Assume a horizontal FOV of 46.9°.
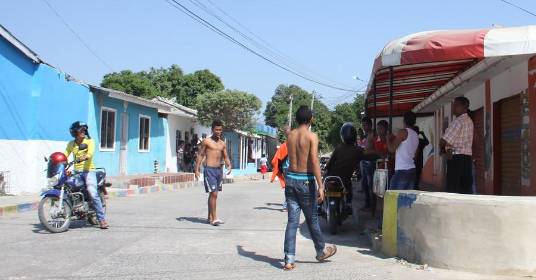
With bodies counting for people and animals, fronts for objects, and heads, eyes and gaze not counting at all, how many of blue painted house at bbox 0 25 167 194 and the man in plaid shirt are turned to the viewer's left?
1

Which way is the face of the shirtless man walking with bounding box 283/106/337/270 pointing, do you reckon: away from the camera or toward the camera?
away from the camera

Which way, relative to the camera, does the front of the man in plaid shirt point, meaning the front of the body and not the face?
to the viewer's left

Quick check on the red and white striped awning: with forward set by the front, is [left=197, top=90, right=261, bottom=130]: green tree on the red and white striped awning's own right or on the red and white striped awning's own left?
on the red and white striped awning's own right

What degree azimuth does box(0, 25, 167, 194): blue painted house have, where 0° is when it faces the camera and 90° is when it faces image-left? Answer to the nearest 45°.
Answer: approximately 315°

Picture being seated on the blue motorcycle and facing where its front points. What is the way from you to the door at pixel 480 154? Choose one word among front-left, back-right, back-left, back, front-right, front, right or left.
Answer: back-left

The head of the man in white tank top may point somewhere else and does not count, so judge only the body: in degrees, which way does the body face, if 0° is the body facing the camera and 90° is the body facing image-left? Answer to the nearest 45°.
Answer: approximately 135°
